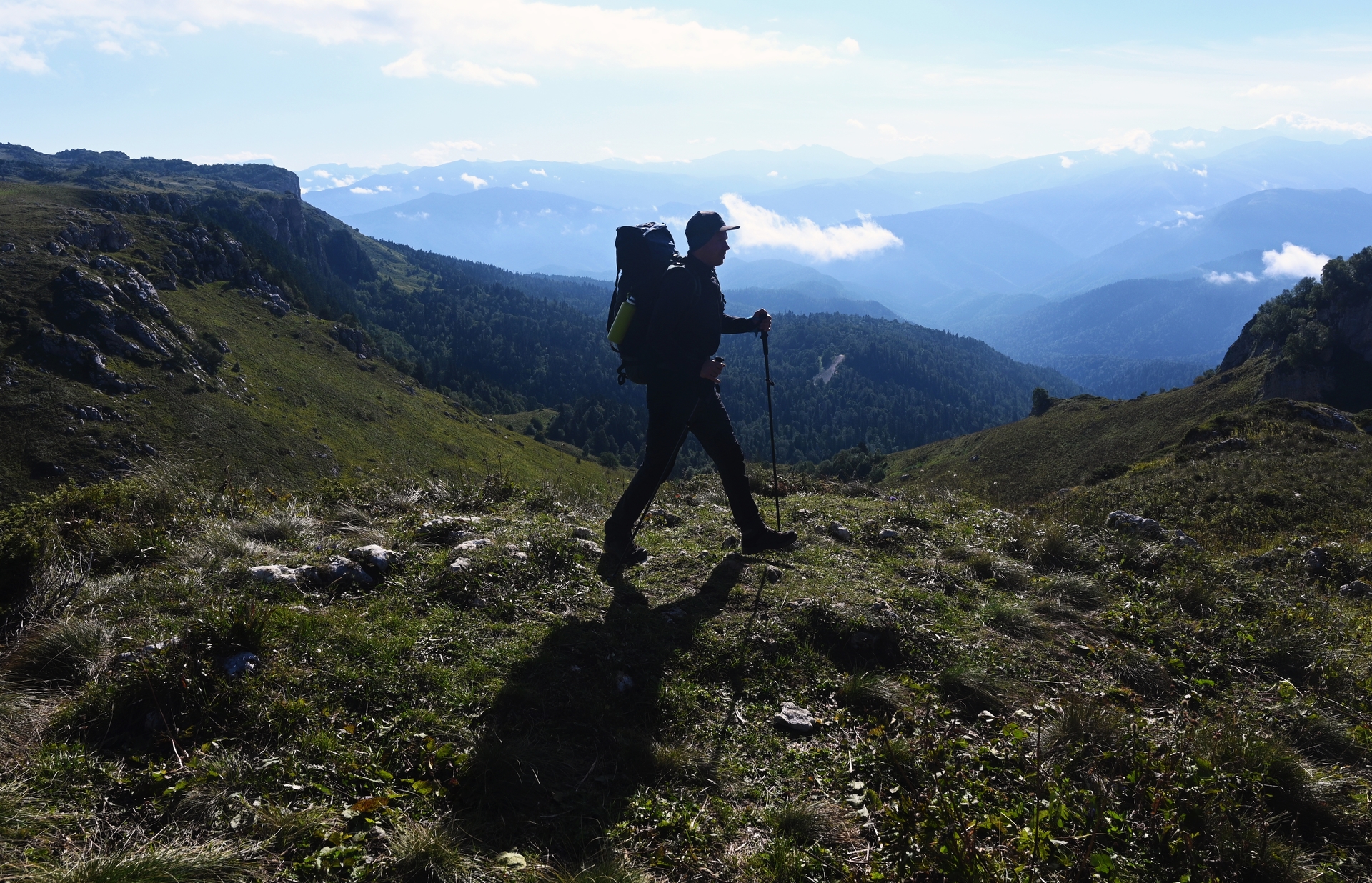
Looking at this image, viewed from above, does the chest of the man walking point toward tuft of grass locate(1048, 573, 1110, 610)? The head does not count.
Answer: yes

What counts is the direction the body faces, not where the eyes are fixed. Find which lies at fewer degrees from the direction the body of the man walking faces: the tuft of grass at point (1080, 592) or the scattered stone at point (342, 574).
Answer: the tuft of grass

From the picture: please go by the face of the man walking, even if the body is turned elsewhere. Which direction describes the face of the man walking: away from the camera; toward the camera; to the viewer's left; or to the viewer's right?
to the viewer's right

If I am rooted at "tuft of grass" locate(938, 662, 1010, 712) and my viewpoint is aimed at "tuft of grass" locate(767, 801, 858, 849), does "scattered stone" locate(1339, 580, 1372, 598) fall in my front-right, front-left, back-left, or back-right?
back-left

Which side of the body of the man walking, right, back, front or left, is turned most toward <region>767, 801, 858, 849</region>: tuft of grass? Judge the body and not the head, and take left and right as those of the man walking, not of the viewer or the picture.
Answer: right

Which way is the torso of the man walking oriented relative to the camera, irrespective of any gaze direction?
to the viewer's right

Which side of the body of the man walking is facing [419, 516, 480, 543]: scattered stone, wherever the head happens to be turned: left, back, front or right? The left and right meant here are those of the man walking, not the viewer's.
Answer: back

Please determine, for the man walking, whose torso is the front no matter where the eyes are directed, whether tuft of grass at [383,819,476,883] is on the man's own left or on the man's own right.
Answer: on the man's own right

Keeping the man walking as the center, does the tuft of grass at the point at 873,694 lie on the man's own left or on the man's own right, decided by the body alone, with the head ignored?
on the man's own right

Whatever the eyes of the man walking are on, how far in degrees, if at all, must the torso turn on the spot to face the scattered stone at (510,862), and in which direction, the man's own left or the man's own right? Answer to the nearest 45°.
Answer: approximately 90° to the man's own right

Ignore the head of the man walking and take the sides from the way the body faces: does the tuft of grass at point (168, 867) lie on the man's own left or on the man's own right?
on the man's own right

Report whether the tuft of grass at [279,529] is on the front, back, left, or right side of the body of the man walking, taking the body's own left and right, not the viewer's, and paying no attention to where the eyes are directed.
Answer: back

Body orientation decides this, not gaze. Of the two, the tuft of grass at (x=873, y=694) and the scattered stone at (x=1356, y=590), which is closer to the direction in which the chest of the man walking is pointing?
the scattered stone

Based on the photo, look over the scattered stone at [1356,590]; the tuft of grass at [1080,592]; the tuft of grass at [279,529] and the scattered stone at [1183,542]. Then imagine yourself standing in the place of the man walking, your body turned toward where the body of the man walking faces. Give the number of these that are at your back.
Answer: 1
